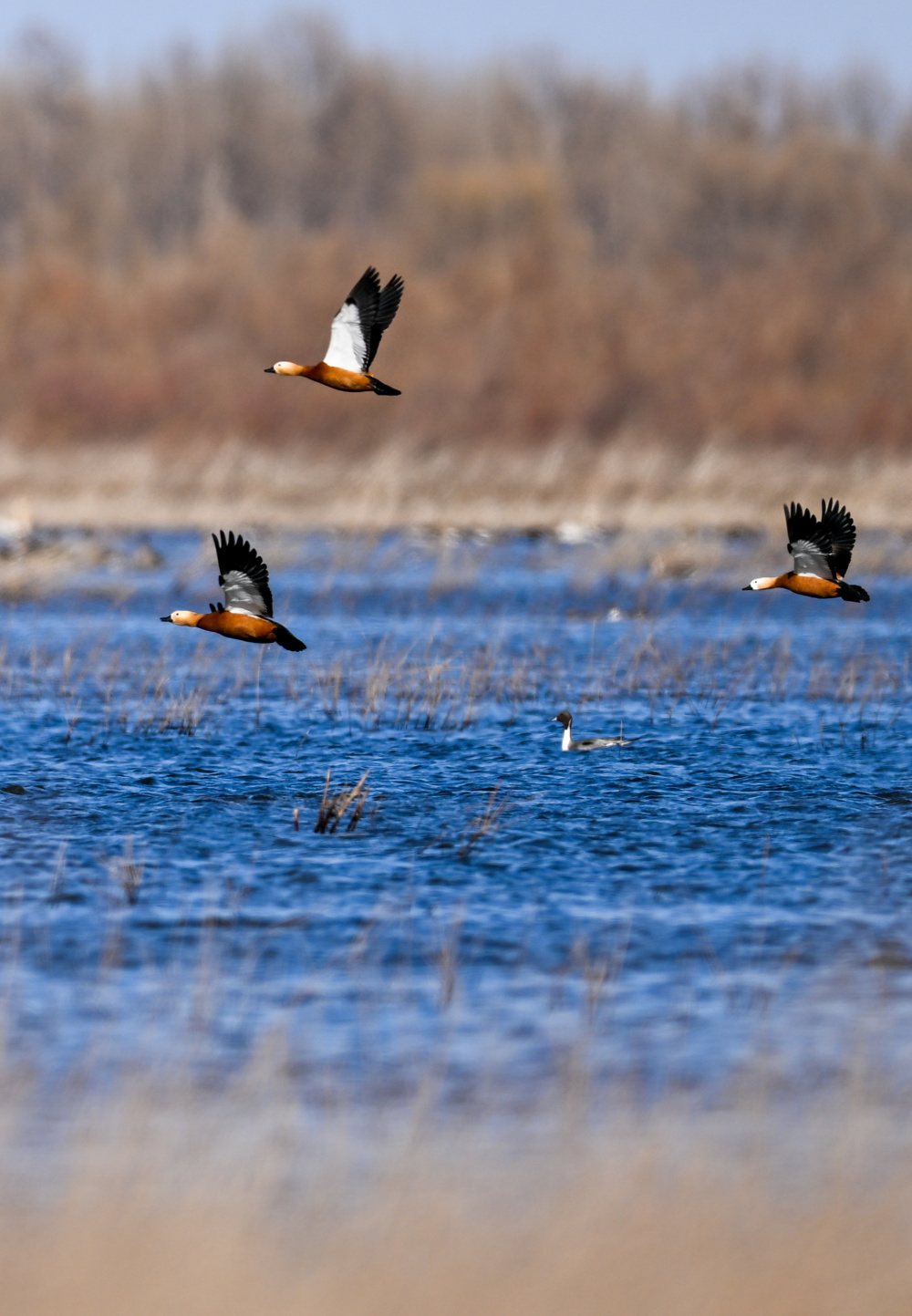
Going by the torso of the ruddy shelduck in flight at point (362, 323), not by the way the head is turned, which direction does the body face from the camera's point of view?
to the viewer's left

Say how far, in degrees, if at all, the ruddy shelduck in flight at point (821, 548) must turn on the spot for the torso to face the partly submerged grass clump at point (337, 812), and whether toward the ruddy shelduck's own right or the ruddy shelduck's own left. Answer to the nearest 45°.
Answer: approximately 45° to the ruddy shelduck's own left

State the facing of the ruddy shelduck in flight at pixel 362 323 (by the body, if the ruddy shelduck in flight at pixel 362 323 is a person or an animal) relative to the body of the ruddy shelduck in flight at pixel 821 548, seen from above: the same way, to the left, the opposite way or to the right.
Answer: the same way

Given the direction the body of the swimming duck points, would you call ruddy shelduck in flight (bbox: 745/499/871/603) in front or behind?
behind

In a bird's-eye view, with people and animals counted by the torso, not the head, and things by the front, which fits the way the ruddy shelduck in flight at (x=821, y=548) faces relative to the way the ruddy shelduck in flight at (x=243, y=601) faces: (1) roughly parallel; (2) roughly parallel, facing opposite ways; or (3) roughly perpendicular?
roughly parallel

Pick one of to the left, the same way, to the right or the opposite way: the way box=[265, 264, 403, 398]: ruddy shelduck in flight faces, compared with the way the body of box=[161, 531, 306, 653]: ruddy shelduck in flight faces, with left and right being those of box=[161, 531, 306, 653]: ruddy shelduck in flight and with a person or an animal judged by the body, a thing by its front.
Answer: the same way

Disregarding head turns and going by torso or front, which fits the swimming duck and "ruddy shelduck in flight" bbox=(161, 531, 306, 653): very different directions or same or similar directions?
same or similar directions

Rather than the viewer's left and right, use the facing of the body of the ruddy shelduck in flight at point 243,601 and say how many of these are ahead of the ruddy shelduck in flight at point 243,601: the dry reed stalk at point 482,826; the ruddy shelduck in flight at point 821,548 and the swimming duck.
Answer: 0

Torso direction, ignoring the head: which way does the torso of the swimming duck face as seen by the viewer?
to the viewer's left

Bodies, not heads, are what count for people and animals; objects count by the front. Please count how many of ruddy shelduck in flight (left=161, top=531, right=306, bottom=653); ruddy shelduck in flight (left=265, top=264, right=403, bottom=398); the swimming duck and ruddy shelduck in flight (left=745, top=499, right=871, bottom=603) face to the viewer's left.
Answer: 4

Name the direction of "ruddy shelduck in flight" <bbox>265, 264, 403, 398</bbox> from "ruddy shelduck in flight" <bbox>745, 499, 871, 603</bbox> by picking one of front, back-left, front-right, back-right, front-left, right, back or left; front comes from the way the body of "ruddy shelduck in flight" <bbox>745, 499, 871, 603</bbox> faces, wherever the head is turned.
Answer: front

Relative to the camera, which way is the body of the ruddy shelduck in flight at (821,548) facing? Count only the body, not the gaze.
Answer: to the viewer's left

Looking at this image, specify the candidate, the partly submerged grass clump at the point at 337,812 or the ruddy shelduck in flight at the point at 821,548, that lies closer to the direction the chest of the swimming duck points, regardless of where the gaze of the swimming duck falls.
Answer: the partly submerged grass clump

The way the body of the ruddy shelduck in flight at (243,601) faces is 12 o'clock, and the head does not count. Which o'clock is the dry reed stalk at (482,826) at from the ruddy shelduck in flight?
The dry reed stalk is roughly at 7 o'clock from the ruddy shelduck in flight.

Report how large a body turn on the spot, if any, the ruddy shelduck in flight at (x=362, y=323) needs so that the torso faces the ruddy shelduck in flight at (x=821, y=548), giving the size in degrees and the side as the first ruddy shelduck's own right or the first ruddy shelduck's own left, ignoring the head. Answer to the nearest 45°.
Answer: approximately 180°

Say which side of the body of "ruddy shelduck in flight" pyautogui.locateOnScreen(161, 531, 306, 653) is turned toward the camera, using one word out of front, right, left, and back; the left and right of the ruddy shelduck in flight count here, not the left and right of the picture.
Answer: left

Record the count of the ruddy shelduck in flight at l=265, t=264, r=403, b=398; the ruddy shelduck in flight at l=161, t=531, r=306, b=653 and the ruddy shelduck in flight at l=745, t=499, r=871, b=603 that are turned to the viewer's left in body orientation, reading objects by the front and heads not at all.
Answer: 3
